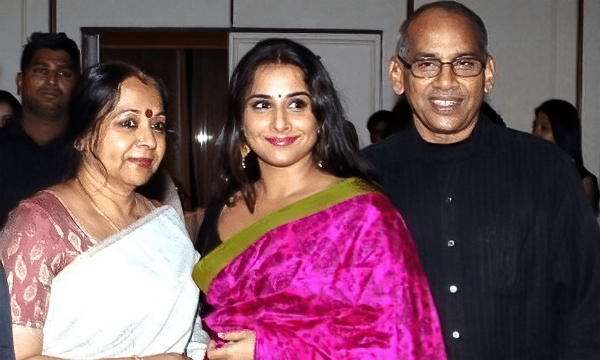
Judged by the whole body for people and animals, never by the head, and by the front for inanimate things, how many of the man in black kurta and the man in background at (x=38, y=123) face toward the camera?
2

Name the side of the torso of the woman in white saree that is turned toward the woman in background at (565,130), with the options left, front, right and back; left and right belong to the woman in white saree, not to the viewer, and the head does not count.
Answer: left

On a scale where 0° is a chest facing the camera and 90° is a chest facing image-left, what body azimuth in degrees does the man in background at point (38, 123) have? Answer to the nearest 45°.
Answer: approximately 0°

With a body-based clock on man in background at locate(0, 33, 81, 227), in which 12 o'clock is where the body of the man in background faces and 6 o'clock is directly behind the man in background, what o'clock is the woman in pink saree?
The woman in pink saree is roughly at 11 o'clock from the man in background.

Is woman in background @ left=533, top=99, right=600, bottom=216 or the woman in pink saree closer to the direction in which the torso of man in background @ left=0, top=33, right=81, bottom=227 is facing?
the woman in pink saree

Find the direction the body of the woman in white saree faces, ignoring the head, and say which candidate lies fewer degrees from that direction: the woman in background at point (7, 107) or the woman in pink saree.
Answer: the woman in pink saree

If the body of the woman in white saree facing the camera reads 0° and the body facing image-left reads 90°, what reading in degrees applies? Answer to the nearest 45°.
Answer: approximately 315°
